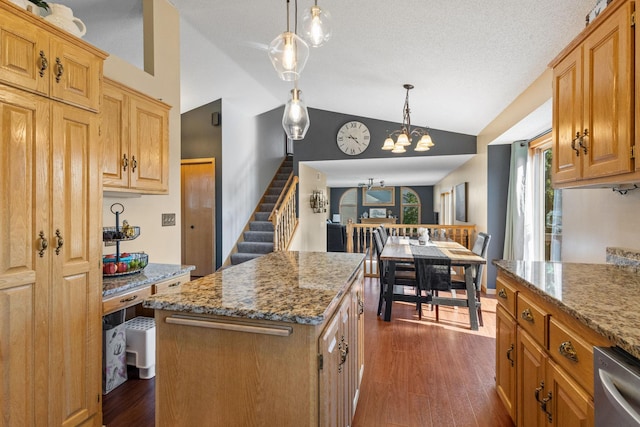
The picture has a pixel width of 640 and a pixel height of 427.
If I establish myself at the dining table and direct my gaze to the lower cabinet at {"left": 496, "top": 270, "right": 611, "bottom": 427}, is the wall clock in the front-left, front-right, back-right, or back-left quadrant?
back-right

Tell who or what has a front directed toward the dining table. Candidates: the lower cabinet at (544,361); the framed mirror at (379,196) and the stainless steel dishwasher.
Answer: the framed mirror

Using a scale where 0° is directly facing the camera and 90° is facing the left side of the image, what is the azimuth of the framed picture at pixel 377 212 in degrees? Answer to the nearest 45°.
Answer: approximately 0°

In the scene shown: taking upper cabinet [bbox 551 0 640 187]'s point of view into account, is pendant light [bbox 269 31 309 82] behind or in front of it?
in front

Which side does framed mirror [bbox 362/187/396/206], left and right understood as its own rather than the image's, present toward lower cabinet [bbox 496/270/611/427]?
front

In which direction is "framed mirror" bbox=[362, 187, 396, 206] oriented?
toward the camera

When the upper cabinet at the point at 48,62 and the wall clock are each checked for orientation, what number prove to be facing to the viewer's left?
0

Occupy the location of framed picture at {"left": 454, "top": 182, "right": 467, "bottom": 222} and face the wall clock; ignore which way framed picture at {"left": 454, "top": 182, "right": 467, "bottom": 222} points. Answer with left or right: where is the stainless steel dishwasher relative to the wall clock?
left

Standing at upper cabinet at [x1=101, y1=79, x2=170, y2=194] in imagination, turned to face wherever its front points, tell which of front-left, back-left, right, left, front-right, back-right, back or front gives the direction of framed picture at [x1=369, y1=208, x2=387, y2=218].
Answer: left

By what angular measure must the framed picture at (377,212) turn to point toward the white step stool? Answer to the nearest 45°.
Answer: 0° — it already faces it

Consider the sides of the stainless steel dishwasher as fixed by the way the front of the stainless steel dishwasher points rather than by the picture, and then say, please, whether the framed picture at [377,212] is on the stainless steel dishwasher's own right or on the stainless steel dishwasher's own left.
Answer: on the stainless steel dishwasher's own right

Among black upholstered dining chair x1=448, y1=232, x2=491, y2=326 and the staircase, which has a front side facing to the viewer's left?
the black upholstered dining chair
